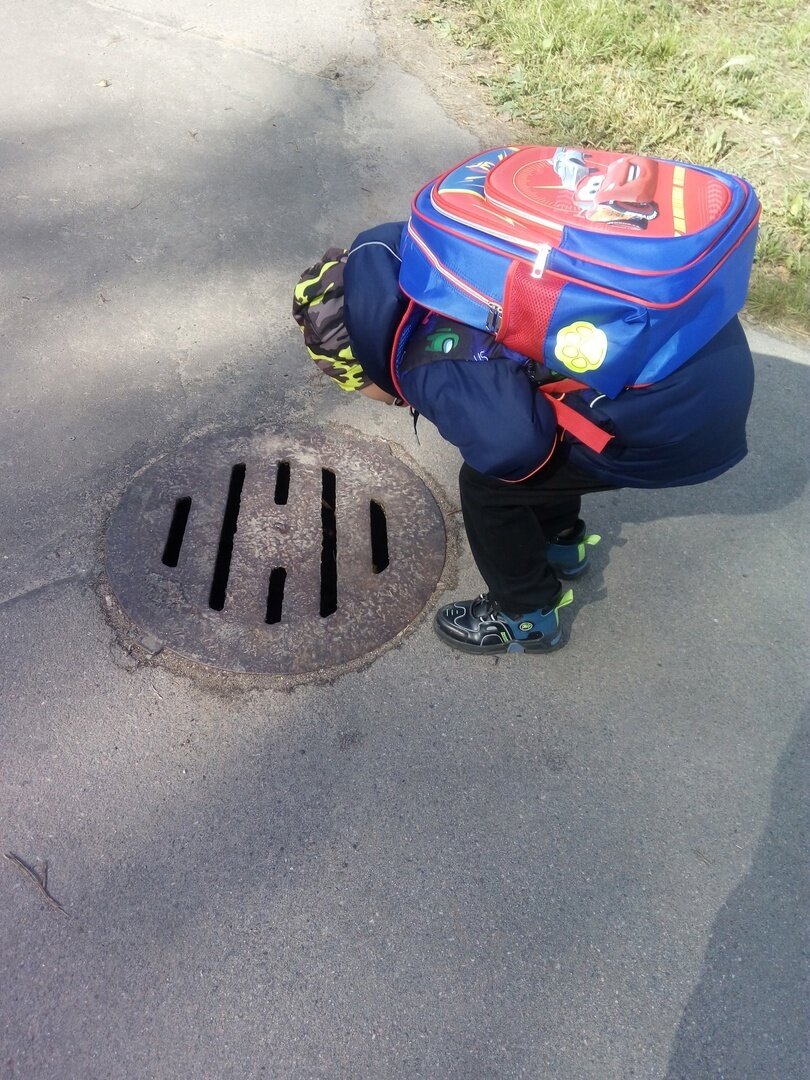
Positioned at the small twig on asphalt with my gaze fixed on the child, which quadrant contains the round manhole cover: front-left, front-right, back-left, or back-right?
front-left

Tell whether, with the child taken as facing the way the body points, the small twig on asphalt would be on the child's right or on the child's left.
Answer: on the child's left

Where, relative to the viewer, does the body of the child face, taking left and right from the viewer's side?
facing to the left of the viewer
